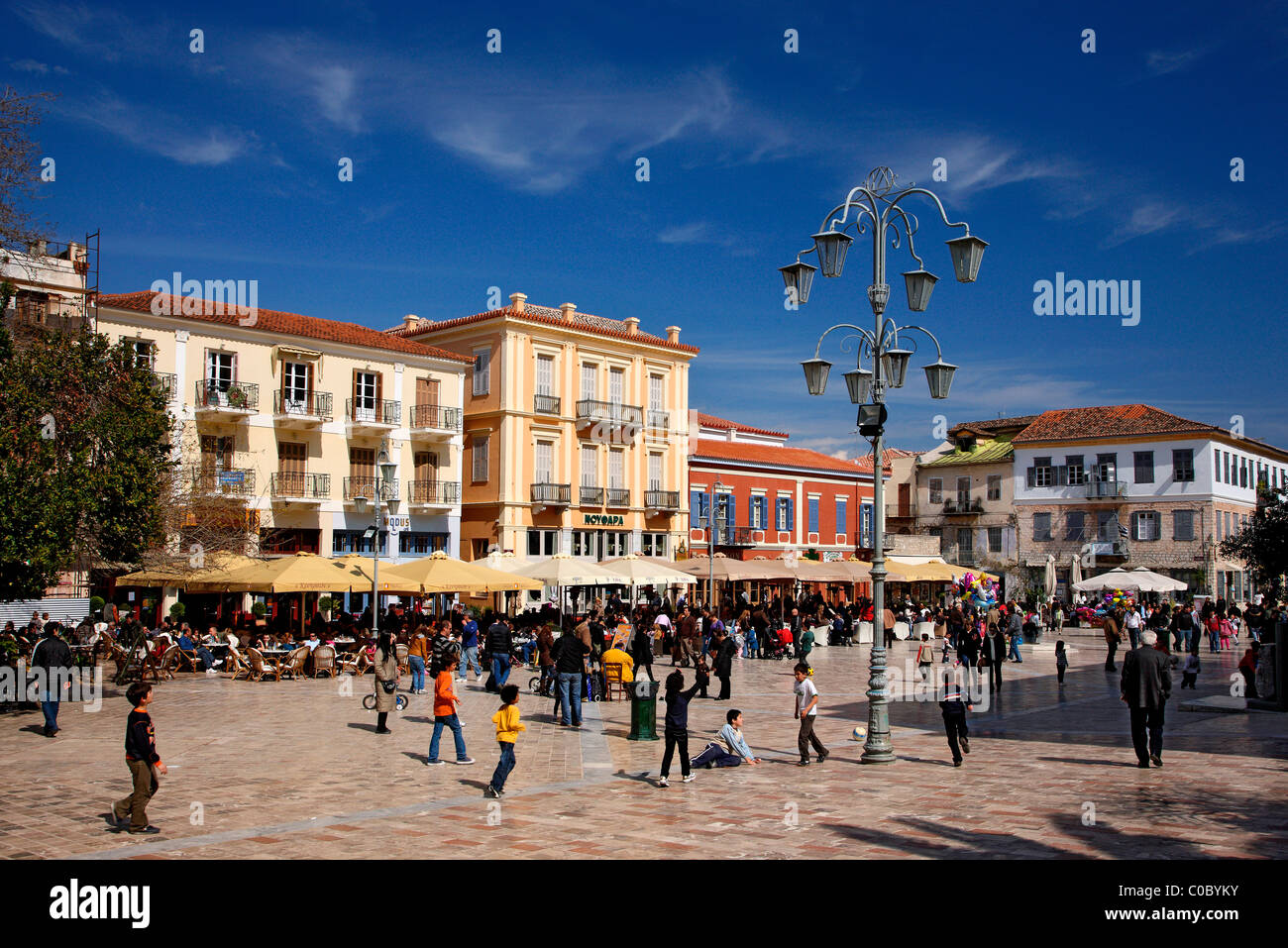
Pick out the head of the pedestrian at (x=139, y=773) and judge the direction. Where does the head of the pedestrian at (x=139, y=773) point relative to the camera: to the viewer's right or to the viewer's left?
to the viewer's right

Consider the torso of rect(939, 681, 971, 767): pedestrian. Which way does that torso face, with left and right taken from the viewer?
facing away from the viewer

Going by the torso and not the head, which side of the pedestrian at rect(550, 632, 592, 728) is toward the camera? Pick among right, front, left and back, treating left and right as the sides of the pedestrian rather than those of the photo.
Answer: back

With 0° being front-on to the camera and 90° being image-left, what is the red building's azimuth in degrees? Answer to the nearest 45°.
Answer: approximately 315°

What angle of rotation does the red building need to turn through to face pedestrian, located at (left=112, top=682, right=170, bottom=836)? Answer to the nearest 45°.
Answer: approximately 45° to its right

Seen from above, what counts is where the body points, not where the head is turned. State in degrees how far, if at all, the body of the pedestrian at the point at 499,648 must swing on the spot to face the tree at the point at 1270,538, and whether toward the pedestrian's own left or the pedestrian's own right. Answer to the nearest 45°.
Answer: approximately 45° to the pedestrian's own right

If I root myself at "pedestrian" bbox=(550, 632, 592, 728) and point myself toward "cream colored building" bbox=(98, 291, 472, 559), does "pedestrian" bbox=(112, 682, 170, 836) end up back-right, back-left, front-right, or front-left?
back-left
